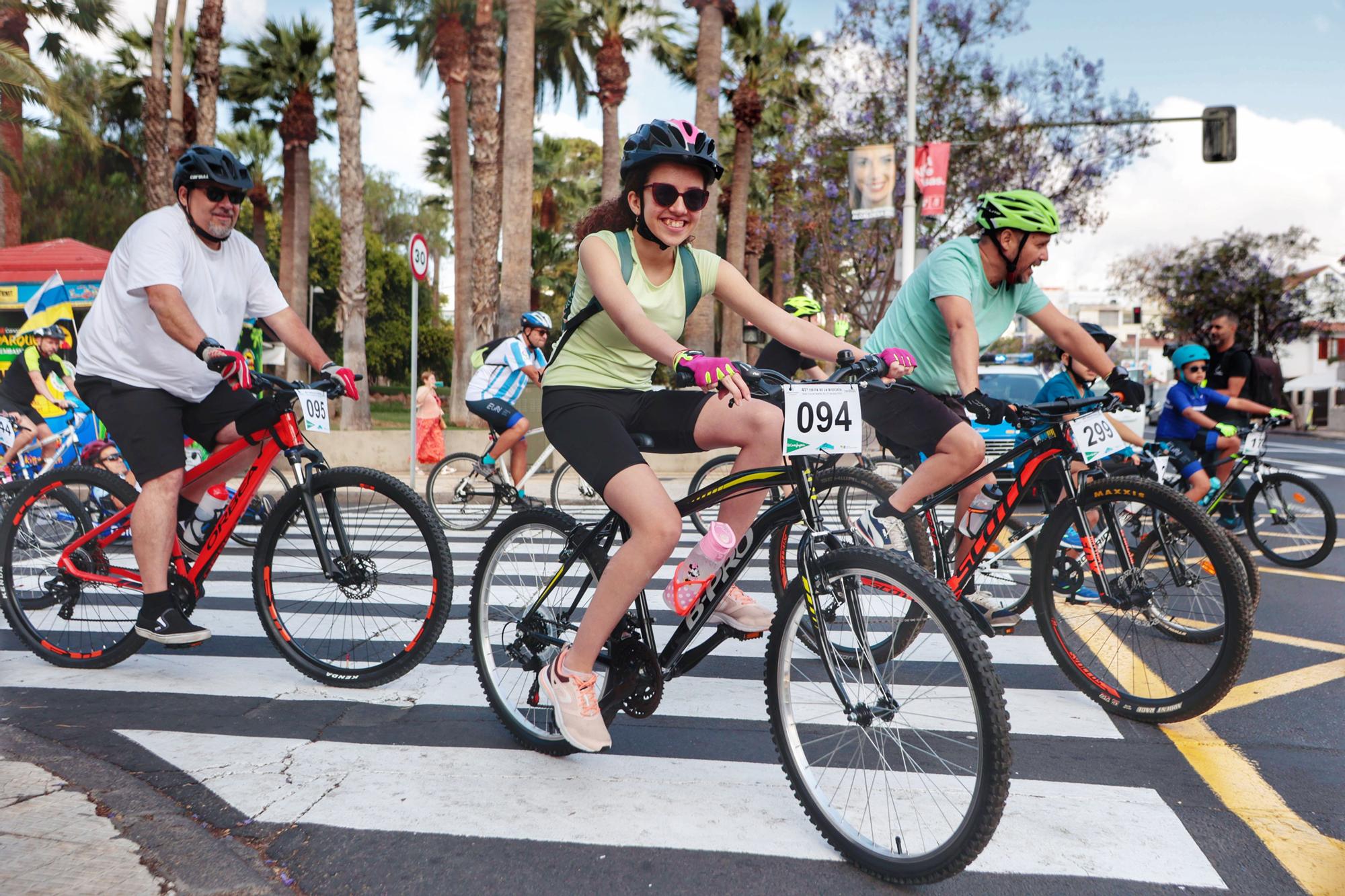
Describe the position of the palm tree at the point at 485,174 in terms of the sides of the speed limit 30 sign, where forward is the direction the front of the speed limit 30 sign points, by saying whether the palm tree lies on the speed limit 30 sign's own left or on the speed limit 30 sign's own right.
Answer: on the speed limit 30 sign's own left

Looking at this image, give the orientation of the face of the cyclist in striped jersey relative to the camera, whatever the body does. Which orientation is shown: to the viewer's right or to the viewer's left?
to the viewer's right

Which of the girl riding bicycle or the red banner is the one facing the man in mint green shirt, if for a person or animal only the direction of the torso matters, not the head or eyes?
the red banner

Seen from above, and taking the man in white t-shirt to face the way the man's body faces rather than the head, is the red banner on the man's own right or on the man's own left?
on the man's own left

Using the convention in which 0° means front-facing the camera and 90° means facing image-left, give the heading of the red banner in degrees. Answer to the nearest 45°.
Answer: approximately 0°

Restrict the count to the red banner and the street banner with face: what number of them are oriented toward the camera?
2
